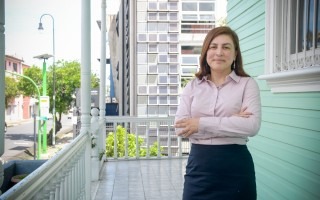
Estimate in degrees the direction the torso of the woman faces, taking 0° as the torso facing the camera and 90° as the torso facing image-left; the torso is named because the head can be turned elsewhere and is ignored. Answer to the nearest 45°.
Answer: approximately 0°

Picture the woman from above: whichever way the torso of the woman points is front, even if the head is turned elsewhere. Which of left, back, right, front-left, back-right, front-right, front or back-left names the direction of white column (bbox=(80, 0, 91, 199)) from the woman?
back-right

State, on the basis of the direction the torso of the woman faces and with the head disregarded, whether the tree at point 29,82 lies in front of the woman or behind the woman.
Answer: behind

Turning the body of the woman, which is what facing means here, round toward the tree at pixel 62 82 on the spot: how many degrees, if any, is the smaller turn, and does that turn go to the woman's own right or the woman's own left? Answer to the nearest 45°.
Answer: approximately 135° to the woman's own right

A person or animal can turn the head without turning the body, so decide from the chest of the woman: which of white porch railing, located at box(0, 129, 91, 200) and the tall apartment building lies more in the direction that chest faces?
the white porch railing

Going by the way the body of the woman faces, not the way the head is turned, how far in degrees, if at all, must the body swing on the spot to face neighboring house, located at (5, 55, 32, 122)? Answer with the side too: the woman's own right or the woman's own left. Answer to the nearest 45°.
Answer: approximately 135° to the woman's own right
